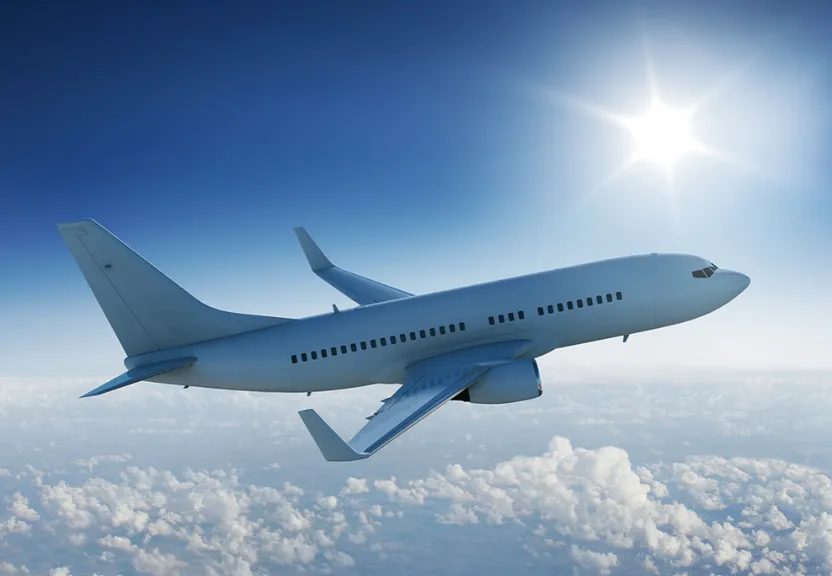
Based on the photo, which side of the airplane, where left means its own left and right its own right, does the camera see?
right
